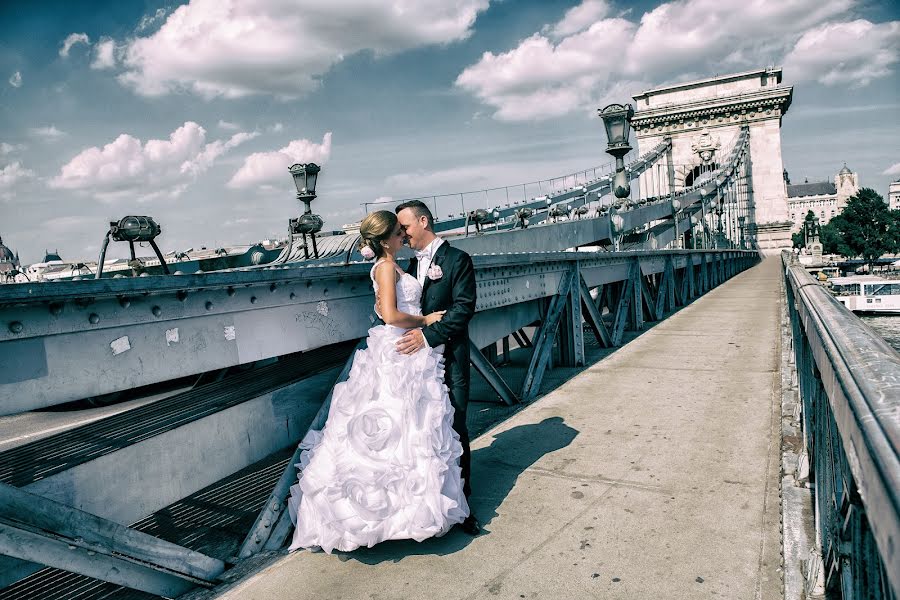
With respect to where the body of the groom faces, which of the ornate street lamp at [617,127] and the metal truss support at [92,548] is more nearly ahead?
the metal truss support

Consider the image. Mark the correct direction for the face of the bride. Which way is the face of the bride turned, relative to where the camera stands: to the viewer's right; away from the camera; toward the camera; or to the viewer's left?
to the viewer's right

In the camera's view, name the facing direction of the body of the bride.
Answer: to the viewer's right

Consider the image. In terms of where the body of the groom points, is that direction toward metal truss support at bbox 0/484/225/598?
yes

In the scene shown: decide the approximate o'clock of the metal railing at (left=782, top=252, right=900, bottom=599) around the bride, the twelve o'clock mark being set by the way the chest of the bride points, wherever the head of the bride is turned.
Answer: The metal railing is roughly at 12 o'clock from the bride.

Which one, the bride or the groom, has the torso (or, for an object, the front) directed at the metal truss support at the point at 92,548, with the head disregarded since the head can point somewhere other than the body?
the groom

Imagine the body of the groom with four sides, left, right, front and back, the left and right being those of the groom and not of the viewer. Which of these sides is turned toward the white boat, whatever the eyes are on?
back

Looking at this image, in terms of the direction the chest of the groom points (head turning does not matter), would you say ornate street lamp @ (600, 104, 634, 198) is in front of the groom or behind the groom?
behind
